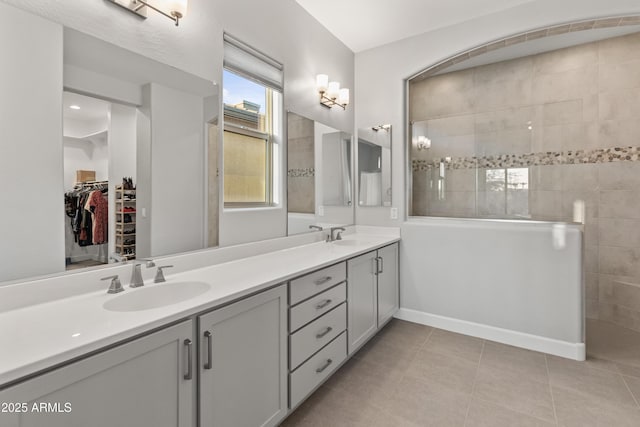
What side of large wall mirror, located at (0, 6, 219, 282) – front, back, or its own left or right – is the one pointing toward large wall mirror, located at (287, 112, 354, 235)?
left

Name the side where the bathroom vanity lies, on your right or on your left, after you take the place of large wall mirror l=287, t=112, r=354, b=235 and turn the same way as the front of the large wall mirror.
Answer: on your right

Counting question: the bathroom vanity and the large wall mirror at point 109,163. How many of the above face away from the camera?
0

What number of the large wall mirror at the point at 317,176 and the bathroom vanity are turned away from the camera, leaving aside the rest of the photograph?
0

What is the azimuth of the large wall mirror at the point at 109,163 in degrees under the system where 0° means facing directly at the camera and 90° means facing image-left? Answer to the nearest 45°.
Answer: approximately 315°

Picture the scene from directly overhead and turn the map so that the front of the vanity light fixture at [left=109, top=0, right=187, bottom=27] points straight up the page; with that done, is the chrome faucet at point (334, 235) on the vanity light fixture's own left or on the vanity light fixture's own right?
on the vanity light fixture's own left

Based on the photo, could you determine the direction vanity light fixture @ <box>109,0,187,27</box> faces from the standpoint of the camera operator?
facing the viewer and to the right of the viewer

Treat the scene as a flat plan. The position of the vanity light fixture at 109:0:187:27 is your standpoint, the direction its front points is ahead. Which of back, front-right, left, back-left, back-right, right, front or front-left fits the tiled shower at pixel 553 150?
front-left

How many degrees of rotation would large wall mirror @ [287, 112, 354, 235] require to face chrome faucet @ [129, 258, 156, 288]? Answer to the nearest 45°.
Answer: approximately 90° to its right
